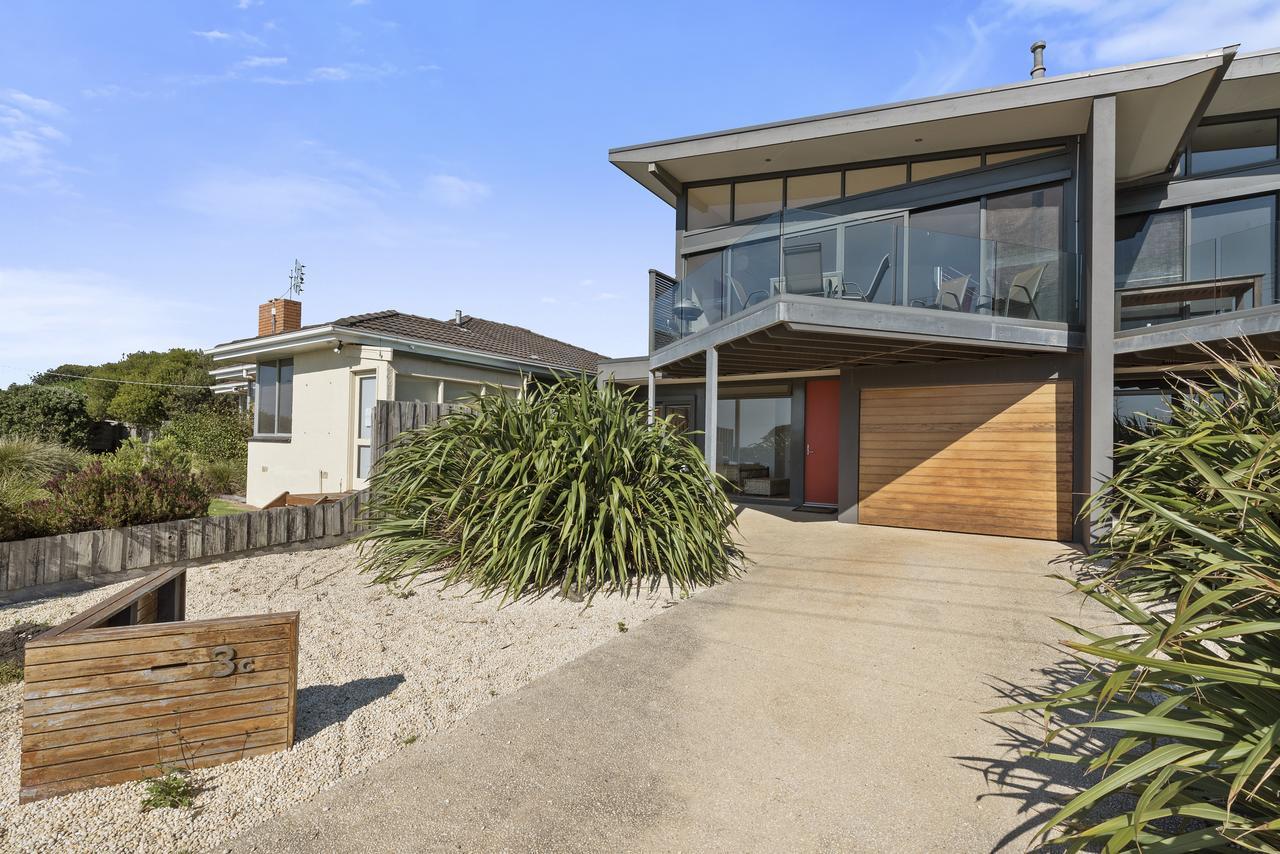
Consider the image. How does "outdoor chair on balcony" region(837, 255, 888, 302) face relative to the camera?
to the viewer's left

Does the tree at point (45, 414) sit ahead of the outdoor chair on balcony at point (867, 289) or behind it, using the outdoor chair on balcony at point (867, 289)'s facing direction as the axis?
ahead

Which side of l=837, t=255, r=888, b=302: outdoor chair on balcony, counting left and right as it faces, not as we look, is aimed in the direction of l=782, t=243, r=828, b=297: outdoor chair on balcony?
front

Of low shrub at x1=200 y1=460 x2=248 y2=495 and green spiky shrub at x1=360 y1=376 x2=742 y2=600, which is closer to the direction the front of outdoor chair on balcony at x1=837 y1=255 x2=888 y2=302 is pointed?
the low shrub

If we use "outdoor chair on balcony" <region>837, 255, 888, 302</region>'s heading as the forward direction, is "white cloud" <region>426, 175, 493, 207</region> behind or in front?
in front

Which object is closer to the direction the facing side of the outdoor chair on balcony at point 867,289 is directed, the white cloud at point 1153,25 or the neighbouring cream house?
the neighbouring cream house

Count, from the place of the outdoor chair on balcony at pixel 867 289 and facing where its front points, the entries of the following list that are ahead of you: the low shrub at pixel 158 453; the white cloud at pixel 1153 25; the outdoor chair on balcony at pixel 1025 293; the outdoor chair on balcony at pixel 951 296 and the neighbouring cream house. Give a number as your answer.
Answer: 2

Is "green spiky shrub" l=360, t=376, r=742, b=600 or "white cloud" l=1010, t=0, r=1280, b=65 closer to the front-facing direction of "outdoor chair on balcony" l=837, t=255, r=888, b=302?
the green spiky shrub

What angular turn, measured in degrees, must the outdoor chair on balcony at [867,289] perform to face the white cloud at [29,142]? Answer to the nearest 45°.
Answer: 0° — it already faces it

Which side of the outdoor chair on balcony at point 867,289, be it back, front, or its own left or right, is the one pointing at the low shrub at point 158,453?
front

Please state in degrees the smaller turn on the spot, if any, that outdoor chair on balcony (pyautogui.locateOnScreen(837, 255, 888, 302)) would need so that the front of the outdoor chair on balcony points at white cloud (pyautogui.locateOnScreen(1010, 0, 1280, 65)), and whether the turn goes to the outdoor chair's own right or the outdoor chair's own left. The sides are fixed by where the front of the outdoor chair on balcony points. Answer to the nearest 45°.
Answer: approximately 135° to the outdoor chair's own right

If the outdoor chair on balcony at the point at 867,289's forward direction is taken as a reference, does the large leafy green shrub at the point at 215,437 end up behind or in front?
in front

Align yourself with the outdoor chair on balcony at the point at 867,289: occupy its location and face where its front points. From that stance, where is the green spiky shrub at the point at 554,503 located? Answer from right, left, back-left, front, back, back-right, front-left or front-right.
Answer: front-left
